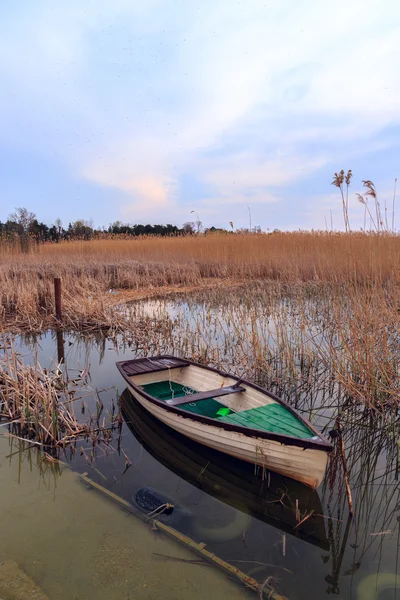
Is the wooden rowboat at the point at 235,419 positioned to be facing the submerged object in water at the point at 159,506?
no
